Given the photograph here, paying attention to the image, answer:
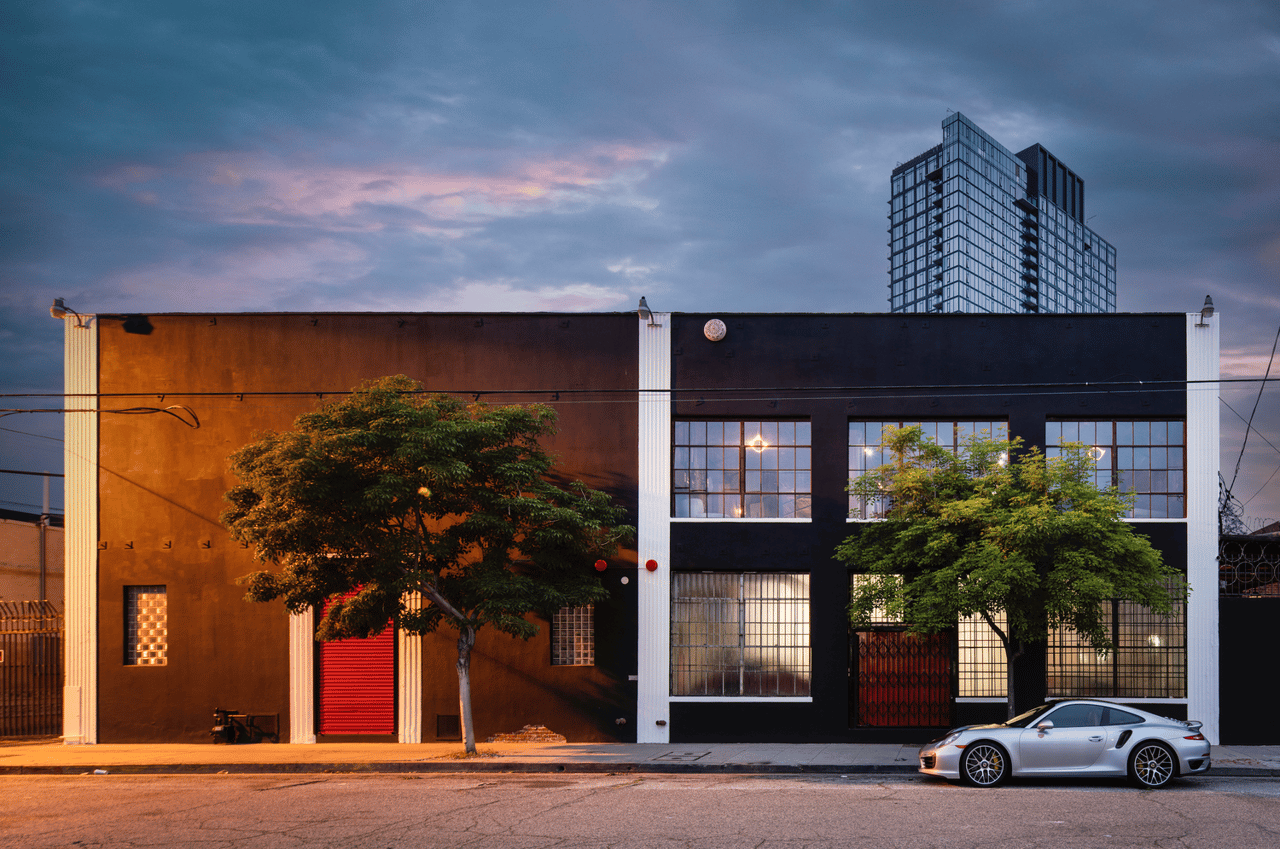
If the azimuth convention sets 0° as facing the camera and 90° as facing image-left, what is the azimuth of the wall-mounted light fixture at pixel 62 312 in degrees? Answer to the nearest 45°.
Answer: approximately 45°

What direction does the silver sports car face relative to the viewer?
to the viewer's left

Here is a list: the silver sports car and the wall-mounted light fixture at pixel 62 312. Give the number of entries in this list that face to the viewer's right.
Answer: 0

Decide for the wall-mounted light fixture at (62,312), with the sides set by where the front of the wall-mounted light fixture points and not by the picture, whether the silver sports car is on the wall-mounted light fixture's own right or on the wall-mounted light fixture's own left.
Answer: on the wall-mounted light fixture's own left
